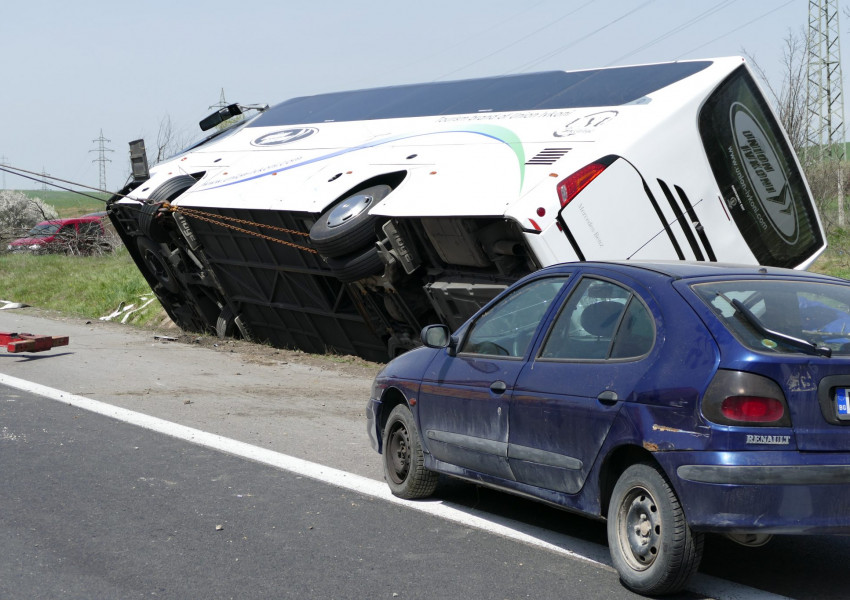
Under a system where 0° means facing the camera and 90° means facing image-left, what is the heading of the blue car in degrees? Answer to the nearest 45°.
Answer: approximately 135°

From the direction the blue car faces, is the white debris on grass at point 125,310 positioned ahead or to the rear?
ahead

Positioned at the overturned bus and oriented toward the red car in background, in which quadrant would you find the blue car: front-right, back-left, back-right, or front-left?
back-left

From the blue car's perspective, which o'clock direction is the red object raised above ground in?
The red object raised above ground is roughly at 12 o'clock from the blue car.

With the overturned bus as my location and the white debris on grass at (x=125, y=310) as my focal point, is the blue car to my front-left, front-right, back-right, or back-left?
back-left

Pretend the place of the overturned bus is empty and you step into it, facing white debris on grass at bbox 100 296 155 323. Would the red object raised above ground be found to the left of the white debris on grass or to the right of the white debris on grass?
left

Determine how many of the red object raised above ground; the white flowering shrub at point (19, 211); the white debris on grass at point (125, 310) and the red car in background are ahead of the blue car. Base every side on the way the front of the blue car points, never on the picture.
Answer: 4
